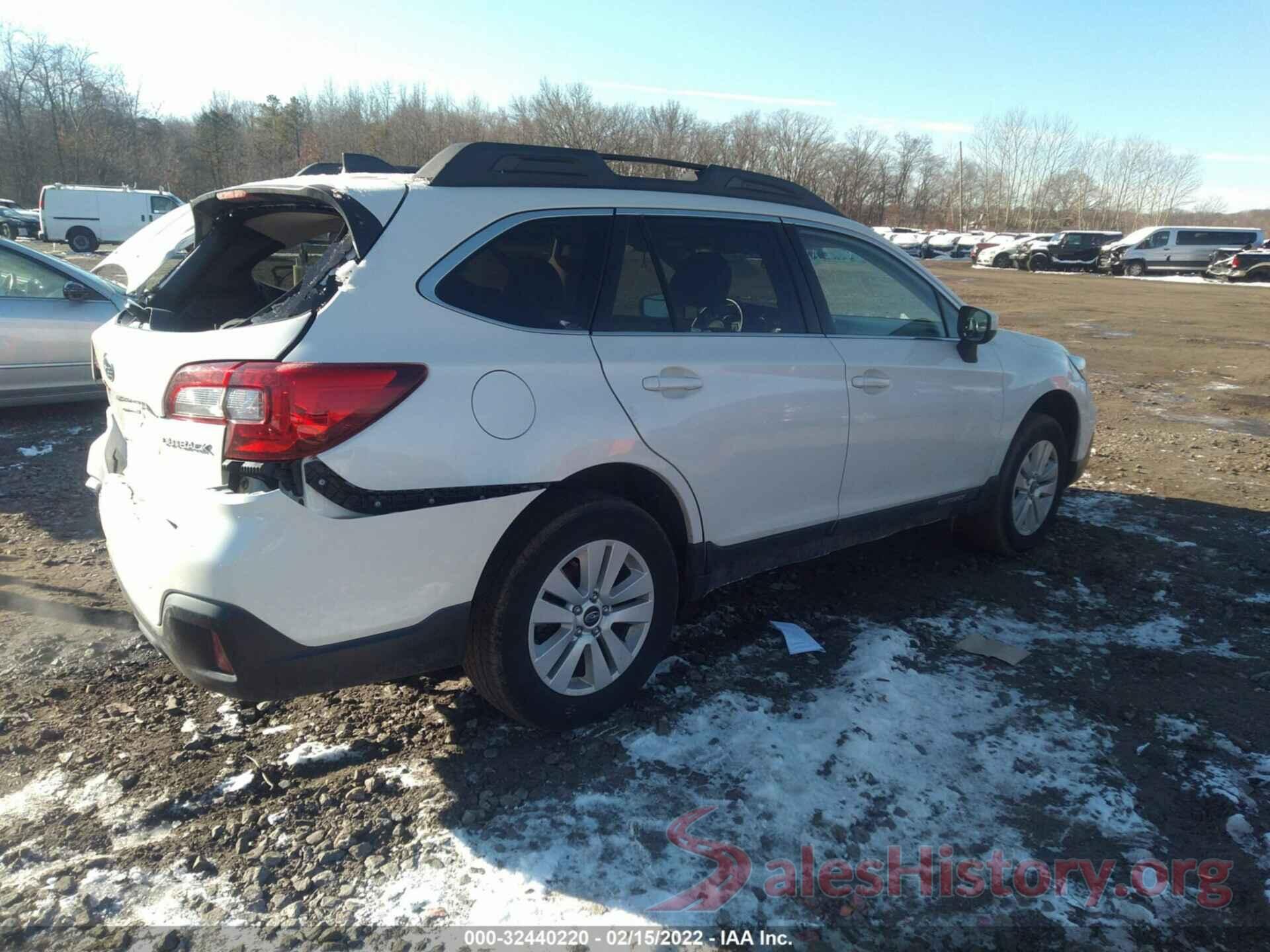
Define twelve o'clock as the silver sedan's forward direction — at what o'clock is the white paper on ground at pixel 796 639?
The white paper on ground is roughly at 2 o'clock from the silver sedan.

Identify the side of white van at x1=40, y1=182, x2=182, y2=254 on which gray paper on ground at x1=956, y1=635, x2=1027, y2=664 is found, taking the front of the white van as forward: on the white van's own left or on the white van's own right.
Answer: on the white van's own right

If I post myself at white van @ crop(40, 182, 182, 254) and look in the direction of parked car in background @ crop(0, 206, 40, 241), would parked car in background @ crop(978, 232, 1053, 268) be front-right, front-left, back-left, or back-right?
back-right

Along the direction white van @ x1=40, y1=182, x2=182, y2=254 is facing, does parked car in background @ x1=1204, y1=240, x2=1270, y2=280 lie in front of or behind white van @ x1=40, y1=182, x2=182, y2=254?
in front

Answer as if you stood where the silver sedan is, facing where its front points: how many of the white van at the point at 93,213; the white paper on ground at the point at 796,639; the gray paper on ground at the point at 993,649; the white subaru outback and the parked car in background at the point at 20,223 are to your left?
2

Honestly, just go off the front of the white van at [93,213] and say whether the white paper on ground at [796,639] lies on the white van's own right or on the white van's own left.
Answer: on the white van's own right

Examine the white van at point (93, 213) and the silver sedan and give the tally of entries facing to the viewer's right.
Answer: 2

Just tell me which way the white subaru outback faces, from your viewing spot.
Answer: facing away from the viewer and to the right of the viewer

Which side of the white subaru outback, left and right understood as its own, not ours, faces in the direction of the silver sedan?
left

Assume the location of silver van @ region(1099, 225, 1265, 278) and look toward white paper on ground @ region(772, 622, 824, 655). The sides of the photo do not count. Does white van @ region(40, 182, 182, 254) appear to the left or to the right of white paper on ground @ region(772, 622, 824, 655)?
right

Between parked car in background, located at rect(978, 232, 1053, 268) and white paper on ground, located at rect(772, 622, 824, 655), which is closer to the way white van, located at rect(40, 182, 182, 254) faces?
the parked car in background

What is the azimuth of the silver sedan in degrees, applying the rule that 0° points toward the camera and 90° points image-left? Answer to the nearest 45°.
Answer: approximately 270°

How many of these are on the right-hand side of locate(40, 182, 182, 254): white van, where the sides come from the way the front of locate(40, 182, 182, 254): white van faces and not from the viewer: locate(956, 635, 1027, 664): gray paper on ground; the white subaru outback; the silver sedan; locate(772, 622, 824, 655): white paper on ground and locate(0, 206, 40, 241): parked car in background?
4

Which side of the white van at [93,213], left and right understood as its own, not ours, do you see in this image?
right
